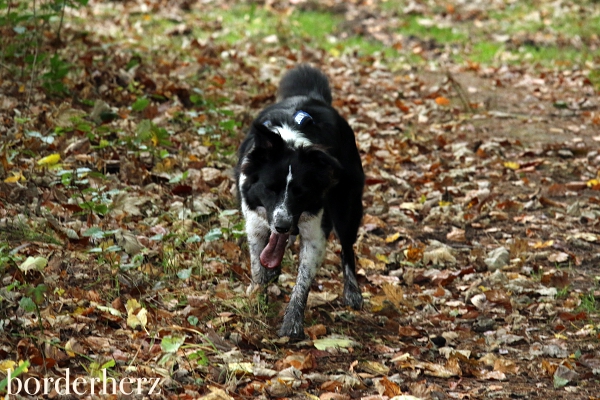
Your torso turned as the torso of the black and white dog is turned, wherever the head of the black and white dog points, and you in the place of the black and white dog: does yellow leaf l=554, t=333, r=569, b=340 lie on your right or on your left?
on your left

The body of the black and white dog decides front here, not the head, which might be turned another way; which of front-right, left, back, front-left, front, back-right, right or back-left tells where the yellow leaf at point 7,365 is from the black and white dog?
front-right

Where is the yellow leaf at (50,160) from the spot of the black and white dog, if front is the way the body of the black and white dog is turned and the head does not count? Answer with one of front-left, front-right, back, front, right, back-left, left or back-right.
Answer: back-right

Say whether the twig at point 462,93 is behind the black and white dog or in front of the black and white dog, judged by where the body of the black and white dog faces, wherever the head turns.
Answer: behind

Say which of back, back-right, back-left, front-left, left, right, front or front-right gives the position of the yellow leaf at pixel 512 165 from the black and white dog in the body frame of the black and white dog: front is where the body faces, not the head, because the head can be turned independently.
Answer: back-left

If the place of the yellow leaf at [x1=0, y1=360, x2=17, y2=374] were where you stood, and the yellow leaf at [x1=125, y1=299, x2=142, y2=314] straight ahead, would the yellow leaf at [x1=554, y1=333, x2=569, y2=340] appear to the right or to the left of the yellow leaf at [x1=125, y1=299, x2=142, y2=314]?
right

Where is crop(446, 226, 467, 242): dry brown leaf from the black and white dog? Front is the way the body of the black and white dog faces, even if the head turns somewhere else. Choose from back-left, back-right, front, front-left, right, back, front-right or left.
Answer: back-left

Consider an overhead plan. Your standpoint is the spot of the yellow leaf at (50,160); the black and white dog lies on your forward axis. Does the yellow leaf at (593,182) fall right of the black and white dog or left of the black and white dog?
left

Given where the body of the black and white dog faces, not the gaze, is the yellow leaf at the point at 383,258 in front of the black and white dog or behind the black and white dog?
behind

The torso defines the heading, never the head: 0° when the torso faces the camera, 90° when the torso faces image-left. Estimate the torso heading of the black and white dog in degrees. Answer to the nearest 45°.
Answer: approximately 0°
